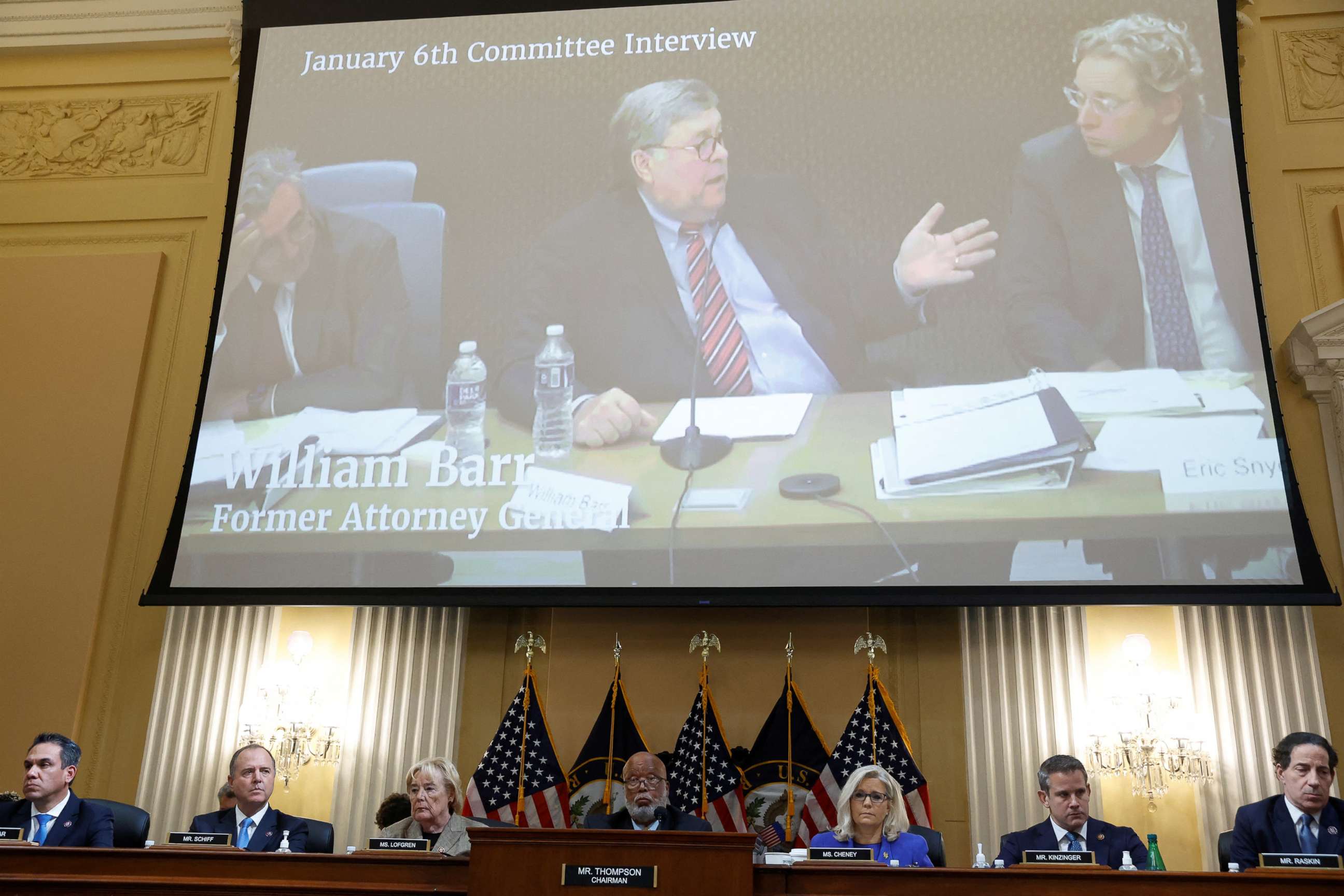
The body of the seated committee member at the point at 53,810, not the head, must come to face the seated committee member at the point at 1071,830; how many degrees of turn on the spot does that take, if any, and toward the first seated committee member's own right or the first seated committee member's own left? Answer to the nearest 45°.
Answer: approximately 90° to the first seated committee member's own left

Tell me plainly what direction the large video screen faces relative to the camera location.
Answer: facing the viewer

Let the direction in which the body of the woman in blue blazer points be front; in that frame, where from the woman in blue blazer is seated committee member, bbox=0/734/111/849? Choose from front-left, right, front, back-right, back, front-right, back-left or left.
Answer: right

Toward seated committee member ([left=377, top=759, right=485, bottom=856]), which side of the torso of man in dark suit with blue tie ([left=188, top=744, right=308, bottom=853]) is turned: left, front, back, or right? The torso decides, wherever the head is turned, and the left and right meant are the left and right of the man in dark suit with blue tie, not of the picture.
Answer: left

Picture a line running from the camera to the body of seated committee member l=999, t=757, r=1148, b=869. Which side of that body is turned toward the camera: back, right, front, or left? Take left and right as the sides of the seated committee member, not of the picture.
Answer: front

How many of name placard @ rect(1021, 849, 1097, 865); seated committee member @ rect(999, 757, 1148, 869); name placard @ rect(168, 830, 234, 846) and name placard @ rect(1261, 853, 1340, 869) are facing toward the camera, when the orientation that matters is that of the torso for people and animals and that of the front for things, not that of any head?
4

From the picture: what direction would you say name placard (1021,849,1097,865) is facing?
toward the camera

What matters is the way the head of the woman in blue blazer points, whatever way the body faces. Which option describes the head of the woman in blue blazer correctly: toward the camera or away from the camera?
toward the camera

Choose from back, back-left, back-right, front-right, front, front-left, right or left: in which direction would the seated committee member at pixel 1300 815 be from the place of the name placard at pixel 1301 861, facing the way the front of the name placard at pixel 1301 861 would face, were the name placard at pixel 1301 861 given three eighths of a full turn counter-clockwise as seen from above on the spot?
front-left

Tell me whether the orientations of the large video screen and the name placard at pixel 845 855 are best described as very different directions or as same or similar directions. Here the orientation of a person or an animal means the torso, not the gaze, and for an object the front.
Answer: same or similar directions

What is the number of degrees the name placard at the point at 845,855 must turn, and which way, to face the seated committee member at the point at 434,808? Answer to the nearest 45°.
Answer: approximately 135° to its right

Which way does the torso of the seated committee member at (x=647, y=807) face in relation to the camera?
toward the camera
